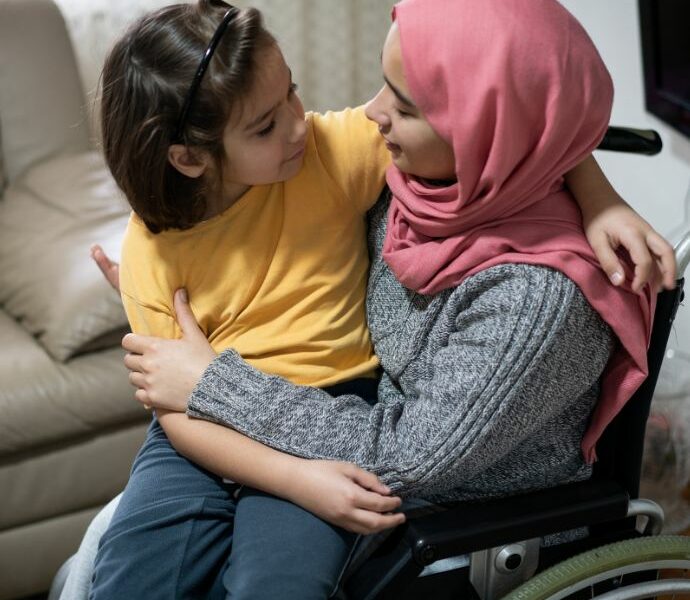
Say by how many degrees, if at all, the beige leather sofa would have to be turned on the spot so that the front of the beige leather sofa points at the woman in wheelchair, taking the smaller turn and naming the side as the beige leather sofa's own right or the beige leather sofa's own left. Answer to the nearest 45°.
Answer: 0° — it already faces them

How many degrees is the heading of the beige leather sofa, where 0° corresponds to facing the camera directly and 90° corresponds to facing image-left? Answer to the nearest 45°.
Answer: approximately 315°

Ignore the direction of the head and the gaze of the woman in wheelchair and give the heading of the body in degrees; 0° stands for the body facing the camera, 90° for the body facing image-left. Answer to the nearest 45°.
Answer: approximately 45°

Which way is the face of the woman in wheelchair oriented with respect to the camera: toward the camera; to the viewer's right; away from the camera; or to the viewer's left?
to the viewer's left
